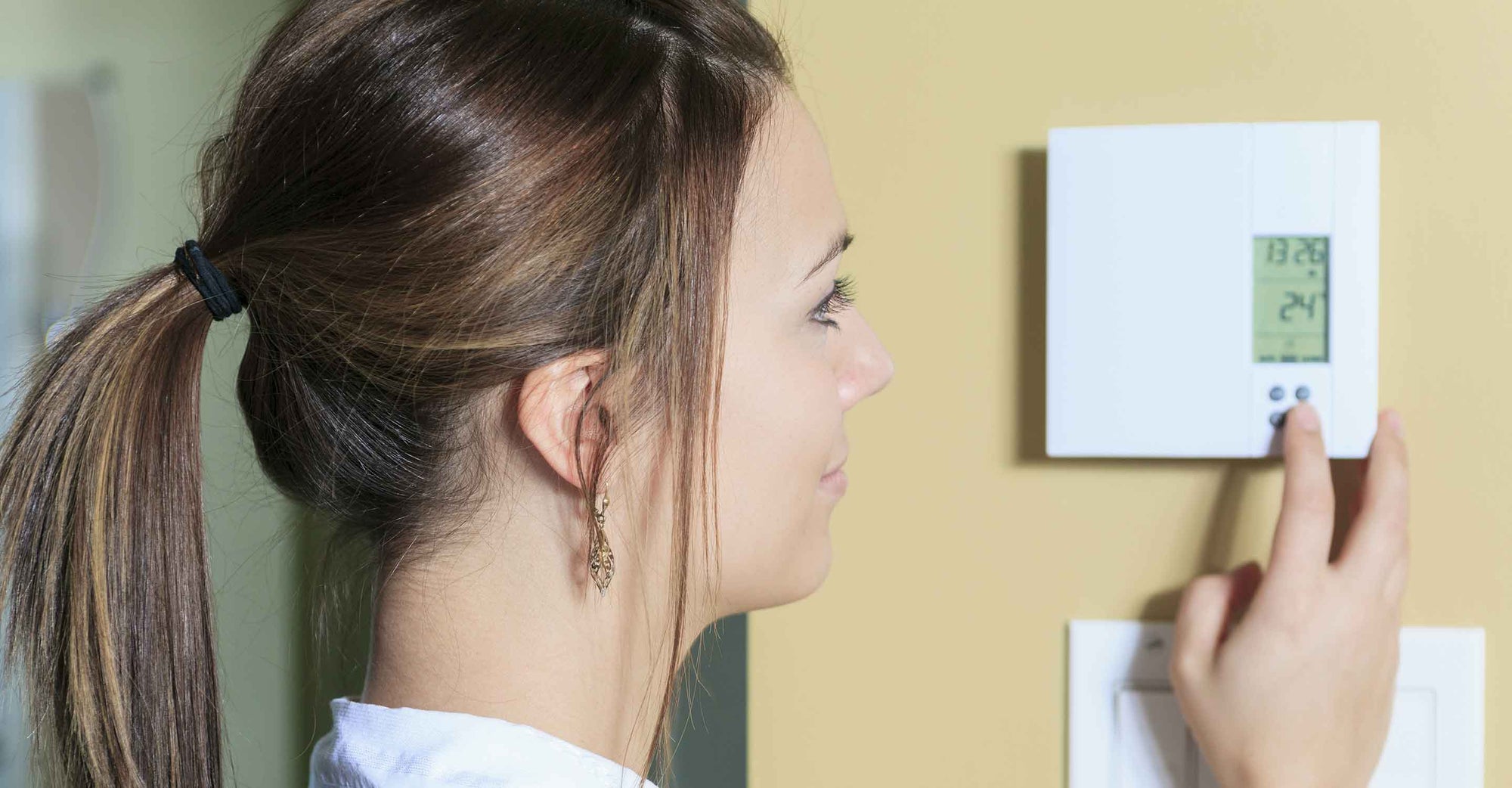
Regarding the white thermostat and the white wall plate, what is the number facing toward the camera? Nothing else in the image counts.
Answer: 2

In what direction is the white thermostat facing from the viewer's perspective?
toward the camera
